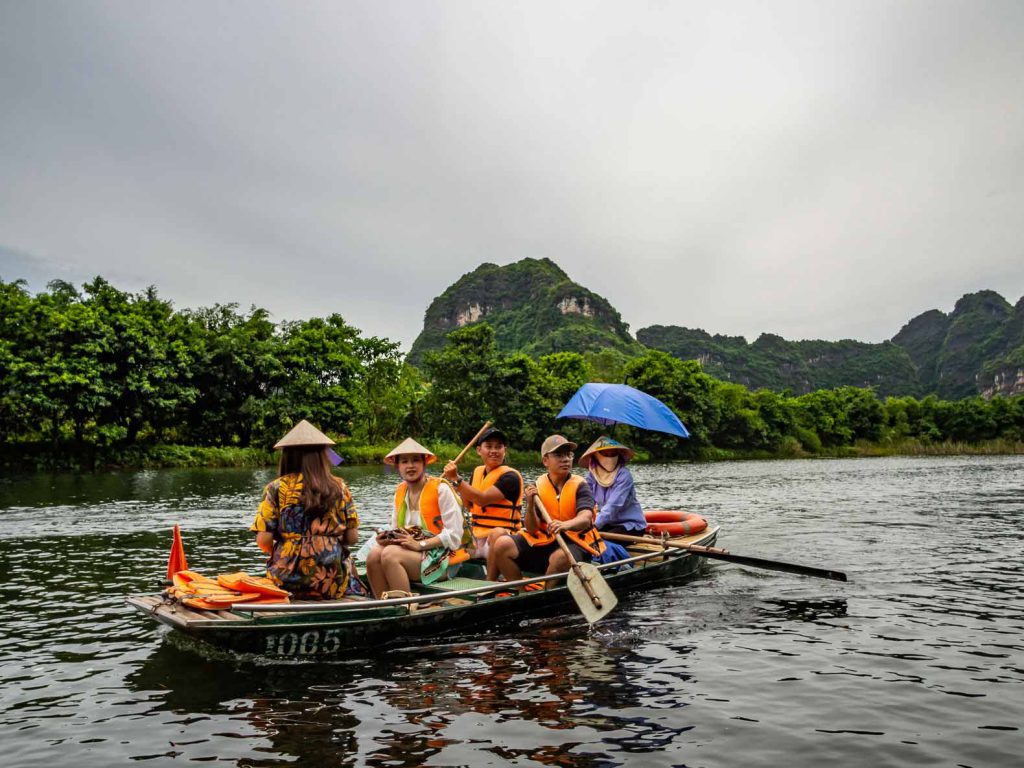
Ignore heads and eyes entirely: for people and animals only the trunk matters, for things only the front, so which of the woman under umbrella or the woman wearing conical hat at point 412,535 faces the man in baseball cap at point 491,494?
the woman under umbrella

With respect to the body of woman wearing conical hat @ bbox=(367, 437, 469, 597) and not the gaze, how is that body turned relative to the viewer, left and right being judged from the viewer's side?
facing the viewer and to the left of the viewer

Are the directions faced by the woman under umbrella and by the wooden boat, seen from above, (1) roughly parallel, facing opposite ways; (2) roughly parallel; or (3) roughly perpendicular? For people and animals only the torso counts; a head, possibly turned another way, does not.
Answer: roughly parallel

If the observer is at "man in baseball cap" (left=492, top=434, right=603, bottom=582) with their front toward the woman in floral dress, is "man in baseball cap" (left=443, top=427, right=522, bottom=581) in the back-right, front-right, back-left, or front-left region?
front-right

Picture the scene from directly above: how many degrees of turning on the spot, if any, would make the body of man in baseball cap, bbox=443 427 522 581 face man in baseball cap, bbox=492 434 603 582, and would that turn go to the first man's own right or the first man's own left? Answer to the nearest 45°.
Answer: approximately 135° to the first man's own left

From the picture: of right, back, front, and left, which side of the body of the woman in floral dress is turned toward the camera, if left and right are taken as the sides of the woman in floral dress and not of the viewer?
back

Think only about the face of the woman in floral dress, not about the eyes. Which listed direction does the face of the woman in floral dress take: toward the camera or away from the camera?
away from the camera

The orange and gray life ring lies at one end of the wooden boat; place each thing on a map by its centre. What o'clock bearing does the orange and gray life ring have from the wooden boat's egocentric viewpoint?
The orange and gray life ring is roughly at 6 o'clock from the wooden boat.

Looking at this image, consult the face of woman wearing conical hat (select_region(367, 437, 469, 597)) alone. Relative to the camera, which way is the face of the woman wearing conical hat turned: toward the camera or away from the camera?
toward the camera

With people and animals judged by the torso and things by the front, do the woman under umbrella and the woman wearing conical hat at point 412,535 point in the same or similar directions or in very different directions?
same or similar directions

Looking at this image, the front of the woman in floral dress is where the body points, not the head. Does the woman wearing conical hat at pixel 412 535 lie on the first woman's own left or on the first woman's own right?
on the first woman's own right

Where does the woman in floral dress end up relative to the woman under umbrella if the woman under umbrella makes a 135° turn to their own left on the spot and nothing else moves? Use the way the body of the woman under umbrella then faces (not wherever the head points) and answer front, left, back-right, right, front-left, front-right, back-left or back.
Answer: back-right

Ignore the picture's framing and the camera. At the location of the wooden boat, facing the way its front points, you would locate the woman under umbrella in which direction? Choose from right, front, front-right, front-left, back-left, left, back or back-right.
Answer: back

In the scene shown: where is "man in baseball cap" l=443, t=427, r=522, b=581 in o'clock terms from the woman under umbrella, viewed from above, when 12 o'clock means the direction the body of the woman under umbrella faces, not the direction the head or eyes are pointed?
The man in baseball cap is roughly at 12 o'clock from the woman under umbrella.
